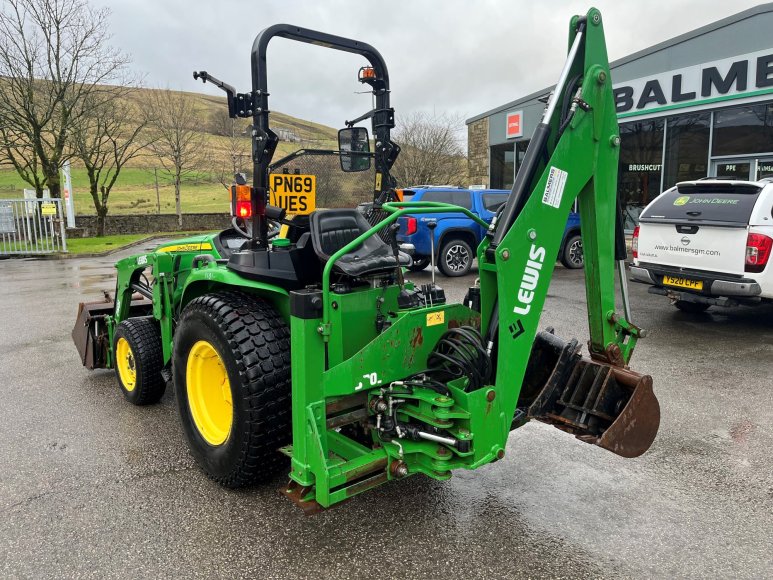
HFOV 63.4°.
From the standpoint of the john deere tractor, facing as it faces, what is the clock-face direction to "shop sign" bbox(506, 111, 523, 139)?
The shop sign is roughly at 2 o'clock from the john deere tractor.

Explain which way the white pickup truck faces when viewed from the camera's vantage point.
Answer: facing away from the viewer and to the right of the viewer

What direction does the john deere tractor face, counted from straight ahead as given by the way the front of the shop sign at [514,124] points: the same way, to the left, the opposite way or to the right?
to the right

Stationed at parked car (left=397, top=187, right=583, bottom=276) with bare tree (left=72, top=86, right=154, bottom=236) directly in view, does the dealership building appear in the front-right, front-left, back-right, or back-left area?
back-right

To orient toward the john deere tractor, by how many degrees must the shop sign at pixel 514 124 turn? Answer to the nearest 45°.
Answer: approximately 45° to its left

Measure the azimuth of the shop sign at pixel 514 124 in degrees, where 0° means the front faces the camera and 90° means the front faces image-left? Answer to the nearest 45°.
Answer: approximately 45°

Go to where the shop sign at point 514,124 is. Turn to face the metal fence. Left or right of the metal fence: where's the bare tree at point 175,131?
right

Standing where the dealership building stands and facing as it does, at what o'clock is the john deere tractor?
The john deere tractor is roughly at 11 o'clock from the dealership building.

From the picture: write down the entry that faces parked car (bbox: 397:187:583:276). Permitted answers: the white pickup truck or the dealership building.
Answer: the dealership building

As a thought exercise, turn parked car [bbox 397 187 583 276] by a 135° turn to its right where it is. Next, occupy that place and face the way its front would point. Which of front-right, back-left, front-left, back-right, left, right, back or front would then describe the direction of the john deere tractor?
front

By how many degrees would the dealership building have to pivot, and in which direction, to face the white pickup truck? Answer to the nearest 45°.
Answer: approximately 45° to its left
